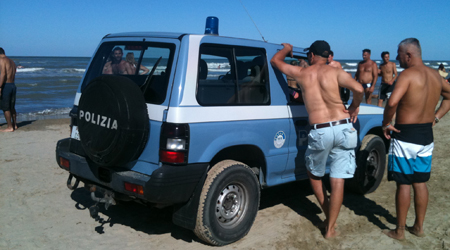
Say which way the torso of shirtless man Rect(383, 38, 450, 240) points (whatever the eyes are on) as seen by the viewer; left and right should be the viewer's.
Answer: facing away from the viewer and to the left of the viewer

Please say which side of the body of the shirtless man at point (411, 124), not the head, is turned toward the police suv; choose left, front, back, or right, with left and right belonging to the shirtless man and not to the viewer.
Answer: left

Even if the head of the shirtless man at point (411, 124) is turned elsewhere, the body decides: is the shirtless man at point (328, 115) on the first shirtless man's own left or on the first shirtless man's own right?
on the first shirtless man's own left

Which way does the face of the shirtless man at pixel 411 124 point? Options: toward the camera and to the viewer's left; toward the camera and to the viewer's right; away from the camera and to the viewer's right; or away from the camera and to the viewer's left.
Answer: away from the camera and to the viewer's left

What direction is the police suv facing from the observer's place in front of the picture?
facing away from the viewer and to the right of the viewer

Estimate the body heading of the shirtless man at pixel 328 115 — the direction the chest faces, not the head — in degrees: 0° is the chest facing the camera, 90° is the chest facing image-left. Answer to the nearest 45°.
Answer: approximately 180°

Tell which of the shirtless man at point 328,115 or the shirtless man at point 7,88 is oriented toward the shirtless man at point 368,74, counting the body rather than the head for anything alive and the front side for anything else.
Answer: the shirtless man at point 328,115
